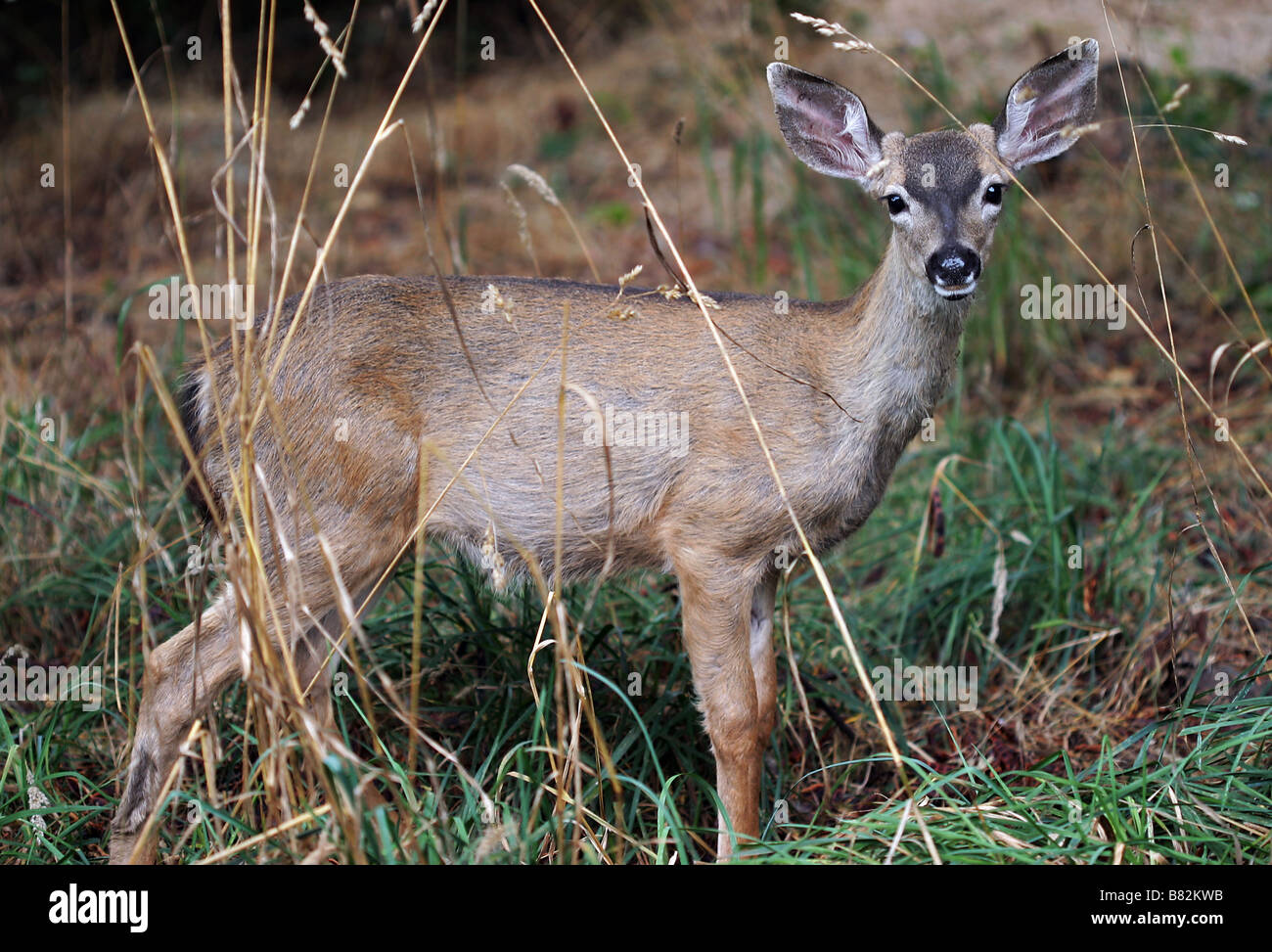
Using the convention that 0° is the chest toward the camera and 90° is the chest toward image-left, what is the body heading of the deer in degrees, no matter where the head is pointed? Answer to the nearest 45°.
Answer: approximately 270°
